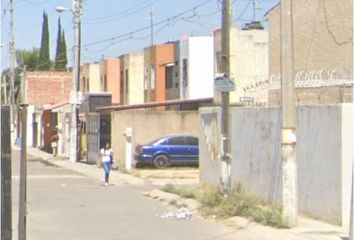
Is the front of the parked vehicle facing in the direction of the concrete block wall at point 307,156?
no

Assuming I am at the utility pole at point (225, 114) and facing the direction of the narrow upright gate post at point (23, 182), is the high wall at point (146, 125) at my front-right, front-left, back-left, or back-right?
back-right

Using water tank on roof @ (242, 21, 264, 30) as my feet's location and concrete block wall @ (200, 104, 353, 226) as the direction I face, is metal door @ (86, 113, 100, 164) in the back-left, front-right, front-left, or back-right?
front-right

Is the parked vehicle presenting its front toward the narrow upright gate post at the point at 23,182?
no

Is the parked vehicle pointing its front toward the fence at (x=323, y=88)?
no
